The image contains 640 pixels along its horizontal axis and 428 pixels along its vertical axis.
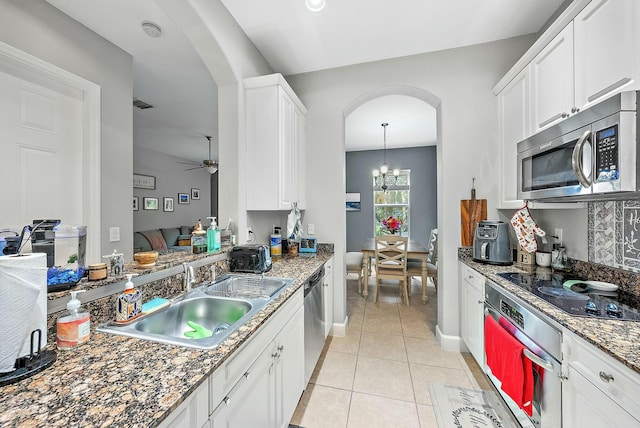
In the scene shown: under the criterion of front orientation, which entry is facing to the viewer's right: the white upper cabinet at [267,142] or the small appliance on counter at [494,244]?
the white upper cabinet

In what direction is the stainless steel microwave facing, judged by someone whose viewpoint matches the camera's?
facing the viewer and to the left of the viewer

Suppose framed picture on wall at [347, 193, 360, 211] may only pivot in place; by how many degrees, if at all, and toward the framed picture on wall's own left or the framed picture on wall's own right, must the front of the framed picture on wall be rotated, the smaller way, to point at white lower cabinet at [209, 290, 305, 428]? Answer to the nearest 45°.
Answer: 0° — it already faces it

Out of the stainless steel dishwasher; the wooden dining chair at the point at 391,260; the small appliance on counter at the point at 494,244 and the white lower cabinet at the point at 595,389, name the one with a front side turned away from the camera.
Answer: the wooden dining chair

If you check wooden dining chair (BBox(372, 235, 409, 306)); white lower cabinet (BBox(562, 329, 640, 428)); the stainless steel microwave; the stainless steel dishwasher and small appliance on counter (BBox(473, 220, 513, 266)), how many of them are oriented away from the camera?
1

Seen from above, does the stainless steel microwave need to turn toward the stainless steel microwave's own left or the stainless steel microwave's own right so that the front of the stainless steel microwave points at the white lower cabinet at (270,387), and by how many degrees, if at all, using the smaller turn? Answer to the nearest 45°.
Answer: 0° — it already faces it

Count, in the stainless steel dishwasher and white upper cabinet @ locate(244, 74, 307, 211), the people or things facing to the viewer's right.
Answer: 2

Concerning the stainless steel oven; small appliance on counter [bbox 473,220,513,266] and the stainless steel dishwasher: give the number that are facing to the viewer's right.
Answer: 1

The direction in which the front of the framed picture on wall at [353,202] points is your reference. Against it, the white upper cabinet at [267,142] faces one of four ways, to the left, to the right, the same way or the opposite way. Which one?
to the left

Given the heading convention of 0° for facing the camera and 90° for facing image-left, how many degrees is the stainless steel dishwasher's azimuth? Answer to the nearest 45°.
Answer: approximately 270°

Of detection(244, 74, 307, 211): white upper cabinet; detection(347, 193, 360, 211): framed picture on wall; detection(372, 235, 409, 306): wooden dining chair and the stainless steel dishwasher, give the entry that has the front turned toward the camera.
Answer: the framed picture on wall

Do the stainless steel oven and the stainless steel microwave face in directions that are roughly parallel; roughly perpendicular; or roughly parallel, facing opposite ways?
roughly parallel

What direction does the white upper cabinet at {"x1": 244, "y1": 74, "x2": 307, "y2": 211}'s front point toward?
to the viewer's right

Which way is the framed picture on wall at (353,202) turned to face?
toward the camera

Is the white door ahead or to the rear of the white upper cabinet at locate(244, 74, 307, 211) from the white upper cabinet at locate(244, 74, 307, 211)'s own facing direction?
to the rear

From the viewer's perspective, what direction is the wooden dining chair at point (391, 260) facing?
away from the camera

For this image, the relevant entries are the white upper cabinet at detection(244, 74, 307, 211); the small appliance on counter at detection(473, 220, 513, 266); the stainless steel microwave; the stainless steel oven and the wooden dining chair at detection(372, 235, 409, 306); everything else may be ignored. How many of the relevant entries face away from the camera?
1

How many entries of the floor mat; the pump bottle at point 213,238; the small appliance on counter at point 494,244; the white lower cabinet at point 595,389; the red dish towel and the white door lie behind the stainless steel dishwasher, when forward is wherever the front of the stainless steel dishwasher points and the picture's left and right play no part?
2

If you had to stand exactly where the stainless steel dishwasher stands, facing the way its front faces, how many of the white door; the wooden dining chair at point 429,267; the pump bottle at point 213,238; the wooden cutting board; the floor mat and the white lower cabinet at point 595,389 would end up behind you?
2

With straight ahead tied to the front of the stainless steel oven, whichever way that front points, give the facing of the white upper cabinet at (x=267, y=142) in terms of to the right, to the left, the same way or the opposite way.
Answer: the opposite way

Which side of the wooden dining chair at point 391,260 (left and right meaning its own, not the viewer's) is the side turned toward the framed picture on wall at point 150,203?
left
